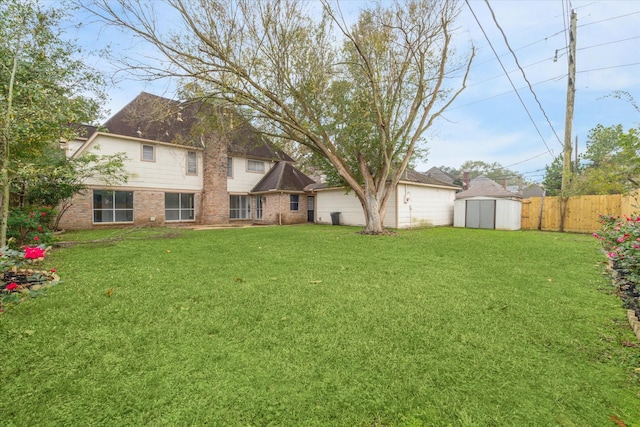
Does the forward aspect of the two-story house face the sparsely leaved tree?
no

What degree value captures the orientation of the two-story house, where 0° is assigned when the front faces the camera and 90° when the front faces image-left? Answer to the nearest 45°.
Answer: approximately 135°

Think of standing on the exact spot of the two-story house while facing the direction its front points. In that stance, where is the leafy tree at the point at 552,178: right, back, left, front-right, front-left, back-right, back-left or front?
back-right

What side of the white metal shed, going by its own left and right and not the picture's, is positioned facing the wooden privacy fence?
left

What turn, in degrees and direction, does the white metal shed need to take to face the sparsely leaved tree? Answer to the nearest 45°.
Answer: approximately 45° to its right

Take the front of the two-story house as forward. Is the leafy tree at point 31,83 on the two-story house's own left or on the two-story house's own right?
on the two-story house's own left

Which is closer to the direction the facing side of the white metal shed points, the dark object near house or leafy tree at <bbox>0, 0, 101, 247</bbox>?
the leafy tree

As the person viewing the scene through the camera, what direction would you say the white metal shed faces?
facing the viewer

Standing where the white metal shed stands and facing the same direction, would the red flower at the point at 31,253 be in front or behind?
in front

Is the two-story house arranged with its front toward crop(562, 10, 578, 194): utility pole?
no

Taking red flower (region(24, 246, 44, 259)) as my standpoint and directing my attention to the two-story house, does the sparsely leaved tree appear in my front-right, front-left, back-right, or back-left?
front-right

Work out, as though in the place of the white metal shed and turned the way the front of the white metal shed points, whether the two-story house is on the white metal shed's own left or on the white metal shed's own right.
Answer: on the white metal shed's own right

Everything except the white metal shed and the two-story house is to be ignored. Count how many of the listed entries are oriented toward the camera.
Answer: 1

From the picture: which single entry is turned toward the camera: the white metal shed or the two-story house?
the white metal shed

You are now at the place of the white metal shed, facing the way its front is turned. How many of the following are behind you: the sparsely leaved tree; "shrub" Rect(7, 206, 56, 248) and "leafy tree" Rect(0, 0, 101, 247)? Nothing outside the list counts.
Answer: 0
